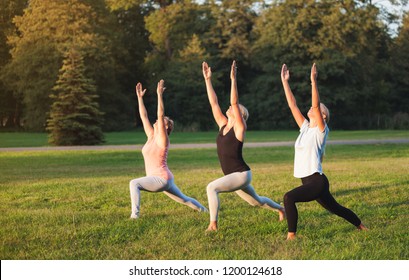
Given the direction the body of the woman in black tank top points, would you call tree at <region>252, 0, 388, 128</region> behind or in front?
behind

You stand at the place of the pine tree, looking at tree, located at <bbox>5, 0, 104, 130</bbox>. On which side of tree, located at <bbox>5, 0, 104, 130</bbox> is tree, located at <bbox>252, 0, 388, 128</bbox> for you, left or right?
right

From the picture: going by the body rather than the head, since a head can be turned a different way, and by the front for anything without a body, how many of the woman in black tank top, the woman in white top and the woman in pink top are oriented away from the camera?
0

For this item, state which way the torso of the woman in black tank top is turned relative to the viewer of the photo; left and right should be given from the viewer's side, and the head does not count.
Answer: facing the viewer and to the left of the viewer

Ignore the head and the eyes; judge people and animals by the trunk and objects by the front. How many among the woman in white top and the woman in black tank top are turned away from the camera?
0

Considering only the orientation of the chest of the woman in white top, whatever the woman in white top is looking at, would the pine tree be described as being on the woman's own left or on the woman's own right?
on the woman's own right

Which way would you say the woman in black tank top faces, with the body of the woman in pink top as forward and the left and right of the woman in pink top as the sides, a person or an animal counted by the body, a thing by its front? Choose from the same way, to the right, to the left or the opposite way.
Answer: the same way

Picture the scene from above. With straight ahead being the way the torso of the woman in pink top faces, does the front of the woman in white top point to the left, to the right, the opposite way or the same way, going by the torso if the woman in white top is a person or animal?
the same way

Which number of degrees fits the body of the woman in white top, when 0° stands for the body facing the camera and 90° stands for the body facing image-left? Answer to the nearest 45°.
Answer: approximately 45°

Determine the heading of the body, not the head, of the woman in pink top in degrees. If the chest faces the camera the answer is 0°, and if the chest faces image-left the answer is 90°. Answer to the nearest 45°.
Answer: approximately 45°

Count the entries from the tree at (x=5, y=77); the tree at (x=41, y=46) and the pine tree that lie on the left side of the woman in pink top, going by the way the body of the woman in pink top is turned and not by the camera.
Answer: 0

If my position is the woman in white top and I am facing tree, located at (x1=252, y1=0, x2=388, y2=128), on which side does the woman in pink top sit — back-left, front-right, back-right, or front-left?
front-left

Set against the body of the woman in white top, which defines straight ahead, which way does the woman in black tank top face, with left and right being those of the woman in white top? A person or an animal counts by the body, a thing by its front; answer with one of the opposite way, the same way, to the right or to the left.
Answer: the same way

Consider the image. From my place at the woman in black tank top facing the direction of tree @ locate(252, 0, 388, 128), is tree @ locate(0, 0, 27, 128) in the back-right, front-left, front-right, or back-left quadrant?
front-left
